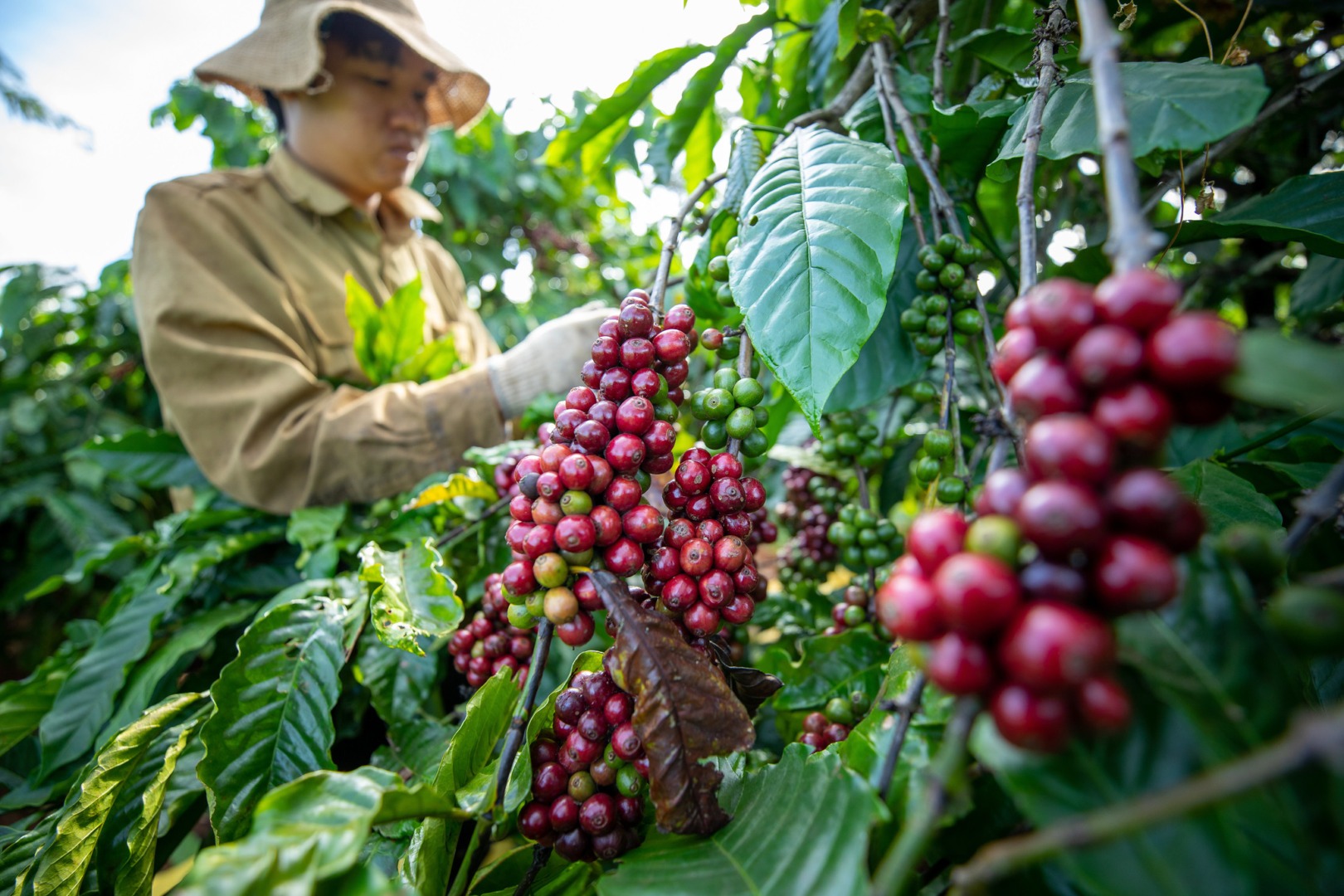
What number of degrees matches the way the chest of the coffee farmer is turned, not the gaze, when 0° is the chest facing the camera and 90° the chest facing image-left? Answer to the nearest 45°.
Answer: approximately 315°
